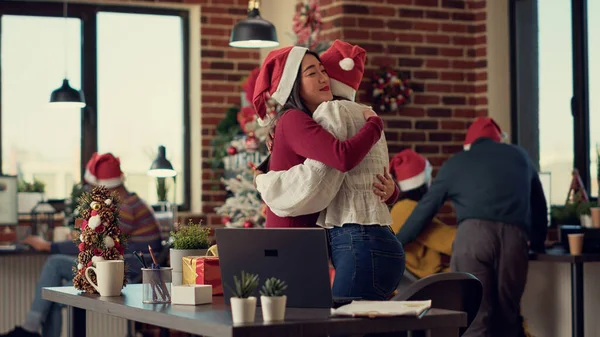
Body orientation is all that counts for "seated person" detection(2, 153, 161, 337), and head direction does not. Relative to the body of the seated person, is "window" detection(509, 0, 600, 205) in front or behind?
behind

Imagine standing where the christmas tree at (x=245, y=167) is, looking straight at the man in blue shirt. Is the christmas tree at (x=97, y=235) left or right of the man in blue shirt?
right

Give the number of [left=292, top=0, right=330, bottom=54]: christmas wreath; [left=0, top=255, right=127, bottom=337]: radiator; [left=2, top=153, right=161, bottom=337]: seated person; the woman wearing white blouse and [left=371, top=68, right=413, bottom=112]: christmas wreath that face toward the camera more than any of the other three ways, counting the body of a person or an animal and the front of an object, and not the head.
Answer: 3

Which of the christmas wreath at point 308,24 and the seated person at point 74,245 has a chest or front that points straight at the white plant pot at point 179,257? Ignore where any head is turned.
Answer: the christmas wreath

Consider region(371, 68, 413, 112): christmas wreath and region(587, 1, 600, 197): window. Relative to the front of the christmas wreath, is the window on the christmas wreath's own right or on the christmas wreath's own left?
on the christmas wreath's own left

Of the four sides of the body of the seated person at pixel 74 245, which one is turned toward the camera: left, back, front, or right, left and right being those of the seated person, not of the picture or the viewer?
left

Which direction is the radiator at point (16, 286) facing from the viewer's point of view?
toward the camera

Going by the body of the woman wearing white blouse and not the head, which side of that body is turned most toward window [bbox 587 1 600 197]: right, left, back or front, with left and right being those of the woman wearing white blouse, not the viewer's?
right

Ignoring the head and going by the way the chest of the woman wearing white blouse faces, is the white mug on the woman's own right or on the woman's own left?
on the woman's own left

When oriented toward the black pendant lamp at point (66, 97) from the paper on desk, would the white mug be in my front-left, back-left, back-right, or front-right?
front-left

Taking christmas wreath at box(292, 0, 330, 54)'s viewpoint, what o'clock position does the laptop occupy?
The laptop is roughly at 12 o'clock from the christmas wreath.

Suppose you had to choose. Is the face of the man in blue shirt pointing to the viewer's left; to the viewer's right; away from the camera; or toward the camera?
away from the camera

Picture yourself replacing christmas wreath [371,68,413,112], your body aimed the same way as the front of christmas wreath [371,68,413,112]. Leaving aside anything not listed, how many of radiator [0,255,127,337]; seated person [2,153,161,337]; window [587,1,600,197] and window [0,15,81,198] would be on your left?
1

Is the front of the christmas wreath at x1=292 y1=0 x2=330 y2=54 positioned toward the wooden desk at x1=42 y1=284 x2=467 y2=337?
yes
